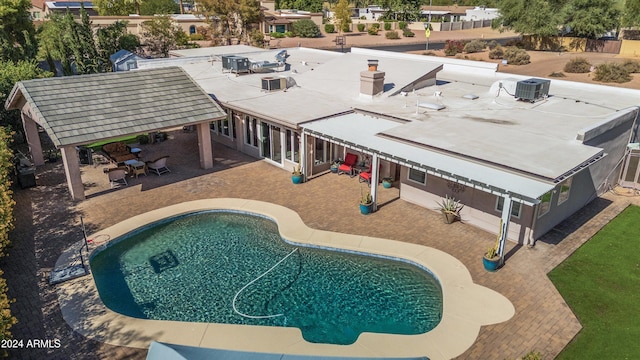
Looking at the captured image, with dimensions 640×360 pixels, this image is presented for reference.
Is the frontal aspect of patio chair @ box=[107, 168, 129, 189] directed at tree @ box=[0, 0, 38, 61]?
no

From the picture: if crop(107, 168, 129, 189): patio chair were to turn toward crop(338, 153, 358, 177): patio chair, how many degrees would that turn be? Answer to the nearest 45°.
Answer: approximately 45° to its right

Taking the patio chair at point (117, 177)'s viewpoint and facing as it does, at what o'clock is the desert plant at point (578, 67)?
The desert plant is roughly at 1 o'clock from the patio chair.

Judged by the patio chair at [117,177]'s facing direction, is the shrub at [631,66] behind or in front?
in front

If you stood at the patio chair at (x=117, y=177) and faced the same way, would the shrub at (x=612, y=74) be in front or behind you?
in front

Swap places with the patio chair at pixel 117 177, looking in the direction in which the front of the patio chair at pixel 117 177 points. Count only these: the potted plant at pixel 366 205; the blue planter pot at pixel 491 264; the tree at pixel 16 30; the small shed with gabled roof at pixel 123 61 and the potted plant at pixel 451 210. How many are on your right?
3

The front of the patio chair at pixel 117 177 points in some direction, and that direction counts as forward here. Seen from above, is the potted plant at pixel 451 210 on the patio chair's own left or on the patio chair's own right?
on the patio chair's own right

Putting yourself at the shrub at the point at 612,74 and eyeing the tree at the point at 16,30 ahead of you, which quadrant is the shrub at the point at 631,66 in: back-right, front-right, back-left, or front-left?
back-right

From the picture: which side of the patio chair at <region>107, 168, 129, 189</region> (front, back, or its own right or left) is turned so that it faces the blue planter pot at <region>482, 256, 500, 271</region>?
right

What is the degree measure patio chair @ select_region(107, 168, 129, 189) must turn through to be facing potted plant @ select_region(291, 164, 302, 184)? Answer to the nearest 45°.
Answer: approximately 90° to its right

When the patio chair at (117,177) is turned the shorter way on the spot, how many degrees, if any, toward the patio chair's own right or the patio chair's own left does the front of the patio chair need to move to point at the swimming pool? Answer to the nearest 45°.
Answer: approximately 135° to the patio chair's own right

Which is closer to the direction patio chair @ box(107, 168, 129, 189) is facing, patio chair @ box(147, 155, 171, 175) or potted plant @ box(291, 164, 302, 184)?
the patio chair

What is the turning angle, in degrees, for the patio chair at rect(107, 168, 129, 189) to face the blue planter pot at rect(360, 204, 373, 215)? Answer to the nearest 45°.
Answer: approximately 90° to its right

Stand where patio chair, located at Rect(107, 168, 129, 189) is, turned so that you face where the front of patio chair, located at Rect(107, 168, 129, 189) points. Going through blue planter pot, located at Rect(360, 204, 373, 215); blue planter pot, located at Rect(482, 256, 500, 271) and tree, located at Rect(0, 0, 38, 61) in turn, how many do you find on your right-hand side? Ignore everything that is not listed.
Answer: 2

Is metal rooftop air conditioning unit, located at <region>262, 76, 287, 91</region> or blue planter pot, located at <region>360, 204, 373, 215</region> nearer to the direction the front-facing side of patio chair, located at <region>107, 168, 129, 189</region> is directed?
the metal rooftop air conditioning unit

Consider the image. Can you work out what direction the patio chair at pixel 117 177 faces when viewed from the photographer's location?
facing away from the viewer and to the right of the viewer

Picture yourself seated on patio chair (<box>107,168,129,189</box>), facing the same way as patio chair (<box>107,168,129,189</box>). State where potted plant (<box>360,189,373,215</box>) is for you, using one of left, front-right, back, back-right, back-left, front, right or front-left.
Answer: right
